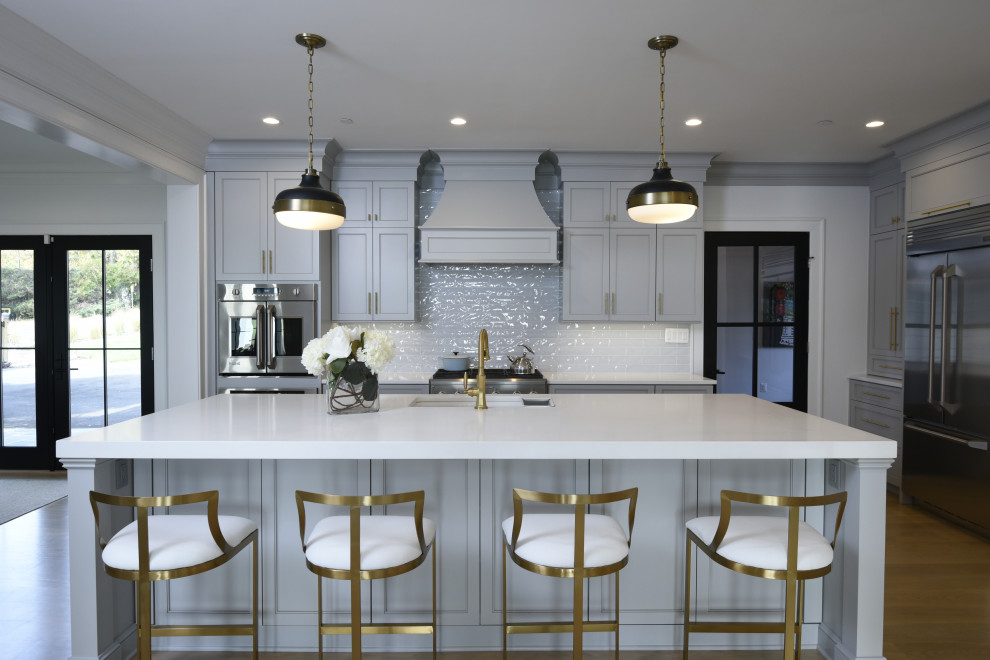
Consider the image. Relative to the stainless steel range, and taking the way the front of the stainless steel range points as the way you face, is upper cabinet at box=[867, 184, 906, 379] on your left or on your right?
on your left

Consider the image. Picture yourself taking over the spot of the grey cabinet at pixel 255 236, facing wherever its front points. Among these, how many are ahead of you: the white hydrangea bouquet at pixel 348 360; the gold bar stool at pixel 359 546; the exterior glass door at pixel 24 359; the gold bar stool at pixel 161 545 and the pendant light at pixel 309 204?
4

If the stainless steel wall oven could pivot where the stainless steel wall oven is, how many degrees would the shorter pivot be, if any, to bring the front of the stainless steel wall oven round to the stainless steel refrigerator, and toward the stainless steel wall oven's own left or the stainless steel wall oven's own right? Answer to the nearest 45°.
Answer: approximately 45° to the stainless steel wall oven's own left

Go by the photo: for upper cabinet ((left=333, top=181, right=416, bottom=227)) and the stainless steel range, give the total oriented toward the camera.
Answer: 2

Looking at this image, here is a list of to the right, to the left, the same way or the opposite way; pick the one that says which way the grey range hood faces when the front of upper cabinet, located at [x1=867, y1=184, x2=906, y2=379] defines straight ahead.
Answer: to the left

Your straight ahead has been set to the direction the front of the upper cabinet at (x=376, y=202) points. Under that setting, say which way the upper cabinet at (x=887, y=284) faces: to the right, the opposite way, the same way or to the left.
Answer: to the right

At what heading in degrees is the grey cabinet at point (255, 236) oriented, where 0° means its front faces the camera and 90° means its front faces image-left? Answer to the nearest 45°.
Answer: approximately 0°

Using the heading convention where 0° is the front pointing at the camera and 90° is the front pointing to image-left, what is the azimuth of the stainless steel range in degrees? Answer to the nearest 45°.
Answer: approximately 0°

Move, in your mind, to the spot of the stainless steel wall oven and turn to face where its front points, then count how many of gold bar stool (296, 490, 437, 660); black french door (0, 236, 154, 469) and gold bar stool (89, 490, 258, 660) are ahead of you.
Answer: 2

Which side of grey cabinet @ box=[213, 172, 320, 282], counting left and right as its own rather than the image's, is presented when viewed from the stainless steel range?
left

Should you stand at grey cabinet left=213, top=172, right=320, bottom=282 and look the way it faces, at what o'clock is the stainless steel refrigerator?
The stainless steel refrigerator is roughly at 10 o'clock from the grey cabinet.
